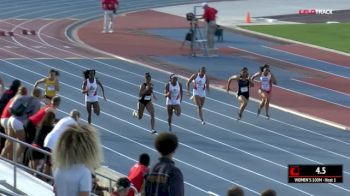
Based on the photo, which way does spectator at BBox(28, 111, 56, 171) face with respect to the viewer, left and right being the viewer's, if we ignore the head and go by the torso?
facing away from the viewer and to the right of the viewer

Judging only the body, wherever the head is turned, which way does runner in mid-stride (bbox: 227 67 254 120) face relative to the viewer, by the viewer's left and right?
facing the viewer and to the right of the viewer

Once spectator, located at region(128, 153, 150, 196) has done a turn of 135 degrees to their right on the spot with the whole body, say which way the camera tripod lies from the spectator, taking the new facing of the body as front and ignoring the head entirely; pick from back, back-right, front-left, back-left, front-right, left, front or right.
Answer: back

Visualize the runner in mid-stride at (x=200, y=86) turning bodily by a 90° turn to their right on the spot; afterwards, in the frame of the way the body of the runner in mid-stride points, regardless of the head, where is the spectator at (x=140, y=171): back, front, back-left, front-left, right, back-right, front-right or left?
front-left

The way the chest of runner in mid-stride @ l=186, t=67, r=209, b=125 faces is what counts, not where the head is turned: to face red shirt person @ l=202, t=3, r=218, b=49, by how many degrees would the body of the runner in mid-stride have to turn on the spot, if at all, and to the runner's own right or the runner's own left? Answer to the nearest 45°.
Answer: approximately 135° to the runner's own left

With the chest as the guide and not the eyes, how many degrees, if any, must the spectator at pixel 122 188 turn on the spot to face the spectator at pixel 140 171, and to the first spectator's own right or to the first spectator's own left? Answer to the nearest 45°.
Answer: approximately 45° to the first spectator's own right

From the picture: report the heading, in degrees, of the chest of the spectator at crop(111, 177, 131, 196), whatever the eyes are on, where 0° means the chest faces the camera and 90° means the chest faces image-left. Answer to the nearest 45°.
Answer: approximately 225°

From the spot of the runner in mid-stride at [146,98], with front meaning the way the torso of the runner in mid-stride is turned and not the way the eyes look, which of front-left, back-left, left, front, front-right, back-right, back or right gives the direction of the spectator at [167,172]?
front-right

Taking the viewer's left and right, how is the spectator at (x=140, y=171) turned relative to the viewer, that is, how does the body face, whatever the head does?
facing away from the viewer and to the right of the viewer

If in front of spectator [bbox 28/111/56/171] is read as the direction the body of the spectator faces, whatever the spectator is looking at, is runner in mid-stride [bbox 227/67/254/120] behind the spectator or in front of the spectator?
in front

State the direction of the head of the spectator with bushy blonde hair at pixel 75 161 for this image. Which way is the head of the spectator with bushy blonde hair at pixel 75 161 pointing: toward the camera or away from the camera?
away from the camera
